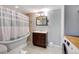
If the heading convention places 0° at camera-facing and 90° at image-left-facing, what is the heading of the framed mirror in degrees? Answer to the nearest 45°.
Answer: approximately 0°
